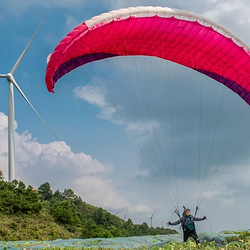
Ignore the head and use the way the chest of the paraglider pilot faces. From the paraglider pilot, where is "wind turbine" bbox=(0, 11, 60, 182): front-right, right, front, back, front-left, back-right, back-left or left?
back-right

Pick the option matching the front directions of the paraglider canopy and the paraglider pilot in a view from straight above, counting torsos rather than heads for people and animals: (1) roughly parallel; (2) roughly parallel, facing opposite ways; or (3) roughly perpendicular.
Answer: roughly parallel

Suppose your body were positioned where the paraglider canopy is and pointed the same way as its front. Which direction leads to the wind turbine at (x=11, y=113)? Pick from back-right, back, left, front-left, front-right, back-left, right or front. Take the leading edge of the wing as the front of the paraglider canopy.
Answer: back-right

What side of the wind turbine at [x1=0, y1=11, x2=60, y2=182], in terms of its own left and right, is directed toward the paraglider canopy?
front

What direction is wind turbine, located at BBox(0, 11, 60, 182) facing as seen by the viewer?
toward the camera

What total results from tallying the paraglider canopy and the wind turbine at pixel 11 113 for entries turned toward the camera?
2

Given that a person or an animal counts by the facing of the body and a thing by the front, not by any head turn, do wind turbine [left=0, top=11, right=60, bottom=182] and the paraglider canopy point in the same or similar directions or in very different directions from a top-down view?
same or similar directions

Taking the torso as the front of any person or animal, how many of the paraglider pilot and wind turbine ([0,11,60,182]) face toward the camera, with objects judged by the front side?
2

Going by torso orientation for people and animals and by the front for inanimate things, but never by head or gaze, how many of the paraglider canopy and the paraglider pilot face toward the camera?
2

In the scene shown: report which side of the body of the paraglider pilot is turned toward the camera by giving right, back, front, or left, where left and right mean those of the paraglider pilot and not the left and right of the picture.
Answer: front

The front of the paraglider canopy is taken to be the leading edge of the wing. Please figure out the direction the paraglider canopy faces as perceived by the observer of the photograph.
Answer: facing the viewer

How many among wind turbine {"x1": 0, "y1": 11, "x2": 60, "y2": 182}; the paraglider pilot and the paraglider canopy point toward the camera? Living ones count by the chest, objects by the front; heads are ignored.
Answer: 3

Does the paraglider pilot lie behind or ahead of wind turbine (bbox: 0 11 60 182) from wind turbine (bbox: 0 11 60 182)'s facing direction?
ahead
